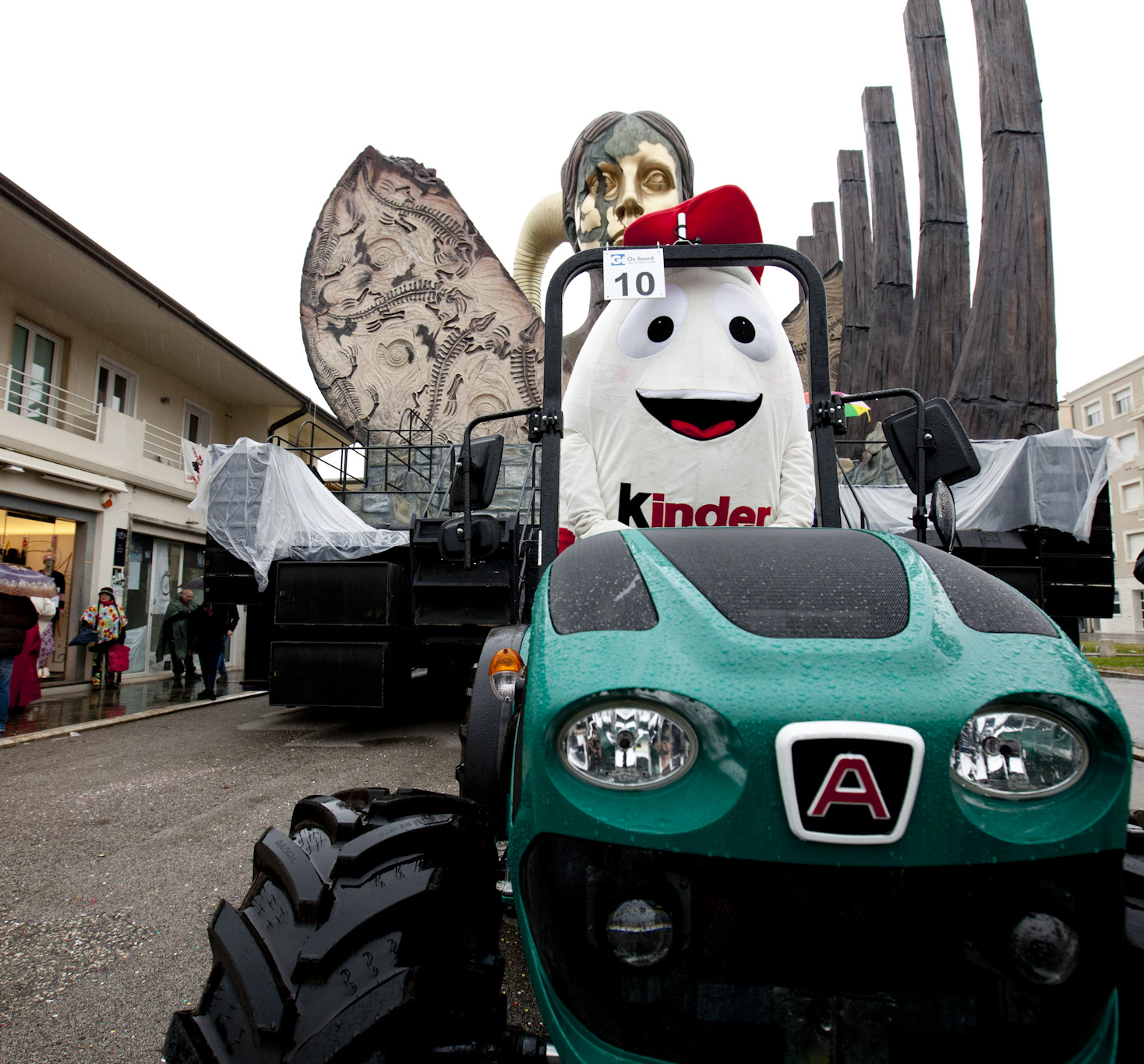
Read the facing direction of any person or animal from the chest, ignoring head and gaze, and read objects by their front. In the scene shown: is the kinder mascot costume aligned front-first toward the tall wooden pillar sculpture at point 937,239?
no

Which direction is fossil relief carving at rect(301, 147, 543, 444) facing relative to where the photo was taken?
toward the camera

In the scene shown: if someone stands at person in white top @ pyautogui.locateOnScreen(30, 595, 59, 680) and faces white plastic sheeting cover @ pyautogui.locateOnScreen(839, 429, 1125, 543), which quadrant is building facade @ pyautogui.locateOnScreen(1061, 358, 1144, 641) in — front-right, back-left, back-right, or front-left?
front-left

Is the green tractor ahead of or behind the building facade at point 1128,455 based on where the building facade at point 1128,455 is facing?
ahead

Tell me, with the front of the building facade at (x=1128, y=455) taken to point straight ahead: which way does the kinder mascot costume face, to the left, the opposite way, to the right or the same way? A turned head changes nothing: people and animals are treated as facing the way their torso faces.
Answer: to the left

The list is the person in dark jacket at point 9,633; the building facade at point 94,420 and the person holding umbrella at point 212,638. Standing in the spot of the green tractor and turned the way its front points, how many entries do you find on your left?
0

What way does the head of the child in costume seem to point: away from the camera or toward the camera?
toward the camera

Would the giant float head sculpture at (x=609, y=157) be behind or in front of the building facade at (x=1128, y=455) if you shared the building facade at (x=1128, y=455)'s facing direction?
in front

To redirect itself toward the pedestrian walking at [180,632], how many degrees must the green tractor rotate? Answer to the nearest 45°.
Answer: approximately 135° to its right

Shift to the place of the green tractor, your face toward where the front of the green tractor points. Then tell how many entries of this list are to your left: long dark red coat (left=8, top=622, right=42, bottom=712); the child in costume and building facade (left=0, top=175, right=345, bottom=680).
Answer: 0

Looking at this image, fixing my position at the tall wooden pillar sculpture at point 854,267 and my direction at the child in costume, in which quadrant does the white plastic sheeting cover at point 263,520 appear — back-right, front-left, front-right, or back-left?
front-left

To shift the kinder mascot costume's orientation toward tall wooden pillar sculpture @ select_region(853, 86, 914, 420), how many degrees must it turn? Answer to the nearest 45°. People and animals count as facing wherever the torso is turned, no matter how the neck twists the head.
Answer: approximately 180°

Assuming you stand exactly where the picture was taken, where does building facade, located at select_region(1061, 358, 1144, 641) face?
facing the viewer and to the left of the viewer

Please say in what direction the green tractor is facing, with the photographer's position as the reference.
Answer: facing the viewer

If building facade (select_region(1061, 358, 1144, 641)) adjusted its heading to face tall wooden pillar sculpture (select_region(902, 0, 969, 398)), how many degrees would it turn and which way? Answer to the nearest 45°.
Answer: approximately 45° to its left

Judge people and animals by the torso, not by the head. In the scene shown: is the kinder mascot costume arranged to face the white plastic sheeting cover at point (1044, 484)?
no

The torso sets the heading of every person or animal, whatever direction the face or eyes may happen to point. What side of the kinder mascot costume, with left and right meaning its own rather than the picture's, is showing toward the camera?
front
